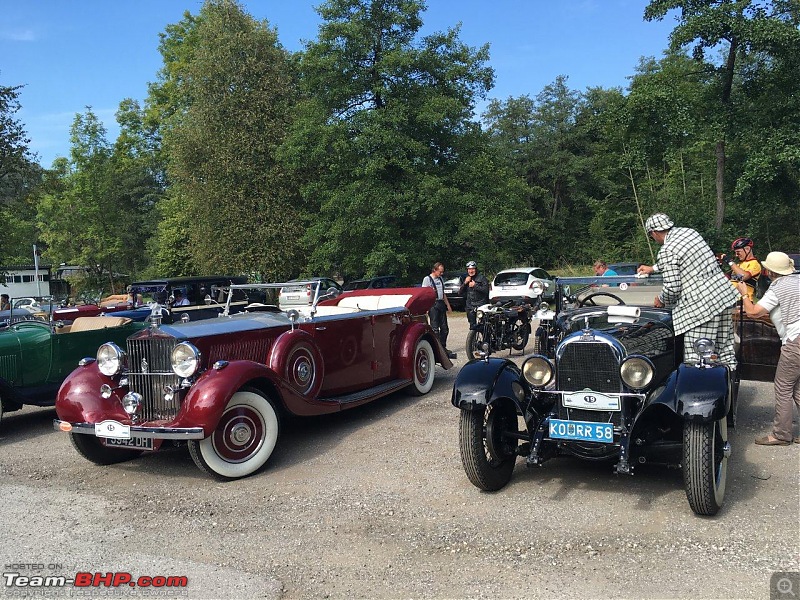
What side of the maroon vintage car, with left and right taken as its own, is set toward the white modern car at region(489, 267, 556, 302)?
back

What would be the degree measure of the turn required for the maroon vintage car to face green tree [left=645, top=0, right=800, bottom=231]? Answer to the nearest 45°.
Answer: approximately 180°

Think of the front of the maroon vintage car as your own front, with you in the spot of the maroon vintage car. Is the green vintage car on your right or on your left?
on your right

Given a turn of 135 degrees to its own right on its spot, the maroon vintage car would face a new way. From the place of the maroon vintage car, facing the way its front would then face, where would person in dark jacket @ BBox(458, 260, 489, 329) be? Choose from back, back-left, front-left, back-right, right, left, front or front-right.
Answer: front-right

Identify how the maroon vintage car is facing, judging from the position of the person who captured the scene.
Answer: facing the viewer and to the left of the viewer

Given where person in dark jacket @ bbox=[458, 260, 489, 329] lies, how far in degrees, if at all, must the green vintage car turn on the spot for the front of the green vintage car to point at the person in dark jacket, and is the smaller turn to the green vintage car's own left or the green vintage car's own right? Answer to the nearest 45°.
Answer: approximately 135° to the green vintage car's own left

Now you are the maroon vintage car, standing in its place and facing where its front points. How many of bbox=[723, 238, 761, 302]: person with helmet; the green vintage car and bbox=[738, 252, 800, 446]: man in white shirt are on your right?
1

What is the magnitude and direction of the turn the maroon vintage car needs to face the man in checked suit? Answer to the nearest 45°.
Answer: approximately 135° to its left

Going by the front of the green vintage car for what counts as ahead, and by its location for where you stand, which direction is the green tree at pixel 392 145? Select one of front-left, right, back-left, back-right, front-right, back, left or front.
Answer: back

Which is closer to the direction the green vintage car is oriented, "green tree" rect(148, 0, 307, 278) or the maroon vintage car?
the maroon vintage car

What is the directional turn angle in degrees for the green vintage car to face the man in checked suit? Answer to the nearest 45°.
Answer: approximately 90° to its left

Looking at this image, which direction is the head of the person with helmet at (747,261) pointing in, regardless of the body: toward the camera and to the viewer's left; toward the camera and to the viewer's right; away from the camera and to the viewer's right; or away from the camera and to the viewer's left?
toward the camera and to the viewer's left
